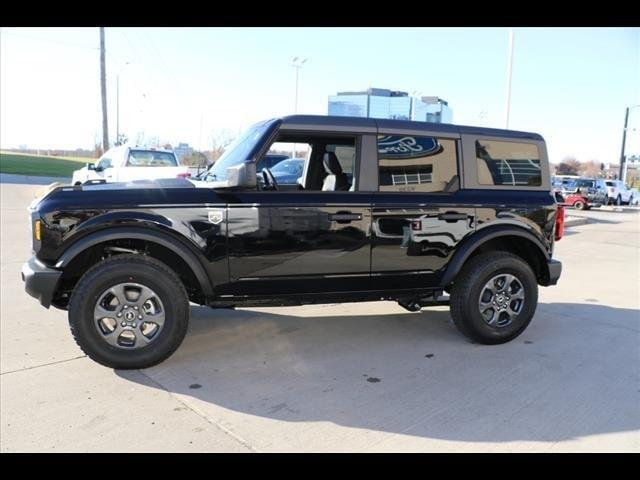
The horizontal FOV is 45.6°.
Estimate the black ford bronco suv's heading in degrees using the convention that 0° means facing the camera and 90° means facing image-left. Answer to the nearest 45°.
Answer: approximately 90°

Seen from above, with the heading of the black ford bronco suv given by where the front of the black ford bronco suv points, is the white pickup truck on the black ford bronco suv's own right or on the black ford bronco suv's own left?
on the black ford bronco suv's own right

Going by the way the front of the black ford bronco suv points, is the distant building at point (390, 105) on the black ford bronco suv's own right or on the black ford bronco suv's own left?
on the black ford bronco suv's own right

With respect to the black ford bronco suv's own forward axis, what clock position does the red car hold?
The red car is roughly at 4 o'clock from the black ford bronco suv.

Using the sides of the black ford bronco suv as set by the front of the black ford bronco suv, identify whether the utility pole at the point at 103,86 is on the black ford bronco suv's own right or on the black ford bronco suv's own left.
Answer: on the black ford bronco suv's own right
